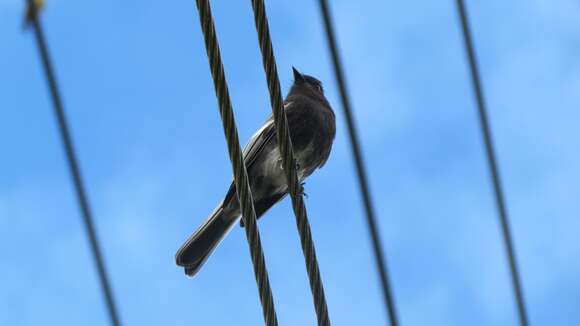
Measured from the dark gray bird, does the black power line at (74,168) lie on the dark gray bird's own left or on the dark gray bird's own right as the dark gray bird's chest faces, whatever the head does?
on the dark gray bird's own right

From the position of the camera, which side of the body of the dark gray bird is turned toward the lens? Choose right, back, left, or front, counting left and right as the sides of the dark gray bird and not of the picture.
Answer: right

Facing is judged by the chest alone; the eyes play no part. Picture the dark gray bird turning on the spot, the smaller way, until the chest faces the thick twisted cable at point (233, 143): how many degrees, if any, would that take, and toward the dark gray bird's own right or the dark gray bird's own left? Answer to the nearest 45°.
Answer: approximately 90° to the dark gray bird's own right

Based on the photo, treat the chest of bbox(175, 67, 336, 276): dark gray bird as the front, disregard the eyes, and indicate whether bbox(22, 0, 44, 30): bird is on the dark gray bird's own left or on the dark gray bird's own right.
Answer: on the dark gray bird's own right
